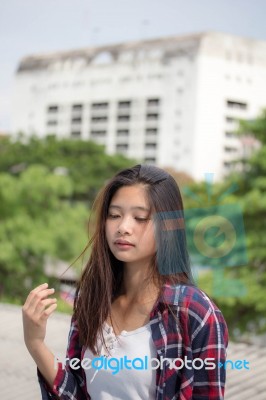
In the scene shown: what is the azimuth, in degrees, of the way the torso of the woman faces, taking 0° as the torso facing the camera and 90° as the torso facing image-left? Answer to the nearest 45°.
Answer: approximately 45°

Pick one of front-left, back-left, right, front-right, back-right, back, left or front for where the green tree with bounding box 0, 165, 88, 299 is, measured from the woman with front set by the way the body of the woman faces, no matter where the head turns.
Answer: back-right

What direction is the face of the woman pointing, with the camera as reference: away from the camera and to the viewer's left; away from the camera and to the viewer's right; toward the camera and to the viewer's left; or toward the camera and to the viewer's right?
toward the camera and to the viewer's left

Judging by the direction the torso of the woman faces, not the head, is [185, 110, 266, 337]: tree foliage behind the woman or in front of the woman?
behind

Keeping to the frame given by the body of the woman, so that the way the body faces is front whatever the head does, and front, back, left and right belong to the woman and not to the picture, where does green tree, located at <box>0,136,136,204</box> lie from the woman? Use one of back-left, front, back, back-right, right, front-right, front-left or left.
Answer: back-right
